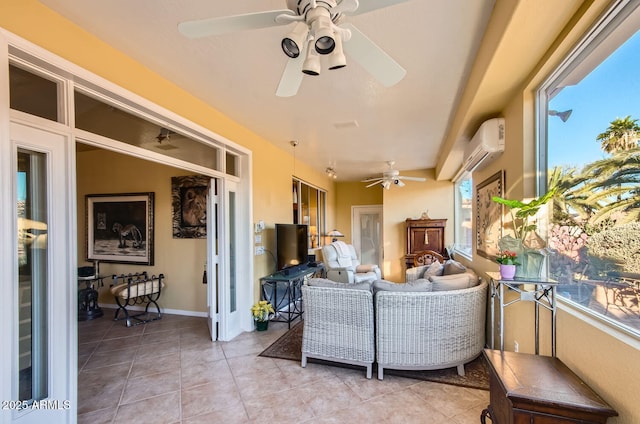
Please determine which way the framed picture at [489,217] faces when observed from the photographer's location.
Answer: facing to the left of the viewer

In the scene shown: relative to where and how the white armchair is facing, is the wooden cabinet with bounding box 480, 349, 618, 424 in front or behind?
in front

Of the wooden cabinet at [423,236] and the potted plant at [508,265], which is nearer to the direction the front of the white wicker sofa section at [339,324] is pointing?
the wooden cabinet

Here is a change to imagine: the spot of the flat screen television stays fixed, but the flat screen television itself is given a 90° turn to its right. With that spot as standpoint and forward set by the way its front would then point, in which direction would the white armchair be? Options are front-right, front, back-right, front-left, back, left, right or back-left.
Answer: back

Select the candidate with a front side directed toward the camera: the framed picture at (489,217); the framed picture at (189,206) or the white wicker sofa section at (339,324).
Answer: the framed picture at (189,206)

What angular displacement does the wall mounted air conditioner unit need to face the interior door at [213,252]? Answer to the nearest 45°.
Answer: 0° — it already faces it

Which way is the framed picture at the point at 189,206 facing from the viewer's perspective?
toward the camera

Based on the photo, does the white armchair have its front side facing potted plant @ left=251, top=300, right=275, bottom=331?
no

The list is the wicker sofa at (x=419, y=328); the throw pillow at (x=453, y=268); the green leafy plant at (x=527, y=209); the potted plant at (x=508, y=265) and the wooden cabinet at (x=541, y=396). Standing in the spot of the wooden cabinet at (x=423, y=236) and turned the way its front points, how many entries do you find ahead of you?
5

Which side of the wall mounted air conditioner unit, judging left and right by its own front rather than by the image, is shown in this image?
left

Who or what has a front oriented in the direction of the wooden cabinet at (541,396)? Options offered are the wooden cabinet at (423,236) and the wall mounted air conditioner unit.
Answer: the wooden cabinet at (423,236)

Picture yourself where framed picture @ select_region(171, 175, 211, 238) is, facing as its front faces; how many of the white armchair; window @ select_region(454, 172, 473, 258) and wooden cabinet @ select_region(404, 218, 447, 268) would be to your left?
3

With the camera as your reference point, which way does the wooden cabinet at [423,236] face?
facing the viewer

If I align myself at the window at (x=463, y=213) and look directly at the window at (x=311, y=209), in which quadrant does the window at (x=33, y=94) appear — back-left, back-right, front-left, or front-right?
front-left

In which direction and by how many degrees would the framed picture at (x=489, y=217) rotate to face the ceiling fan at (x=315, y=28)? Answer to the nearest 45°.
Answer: approximately 90° to its left

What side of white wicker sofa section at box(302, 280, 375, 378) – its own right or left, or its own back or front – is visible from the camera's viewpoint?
back

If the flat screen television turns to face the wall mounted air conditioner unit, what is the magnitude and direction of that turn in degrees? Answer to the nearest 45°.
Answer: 0° — it already faces it

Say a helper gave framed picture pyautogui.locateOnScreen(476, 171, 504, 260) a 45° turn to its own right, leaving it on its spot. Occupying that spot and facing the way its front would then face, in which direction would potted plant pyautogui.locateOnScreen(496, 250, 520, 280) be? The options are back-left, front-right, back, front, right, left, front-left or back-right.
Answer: back-left

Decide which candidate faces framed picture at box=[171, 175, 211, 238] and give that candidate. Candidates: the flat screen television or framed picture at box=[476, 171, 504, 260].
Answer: framed picture at box=[476, 171, 504, 260]

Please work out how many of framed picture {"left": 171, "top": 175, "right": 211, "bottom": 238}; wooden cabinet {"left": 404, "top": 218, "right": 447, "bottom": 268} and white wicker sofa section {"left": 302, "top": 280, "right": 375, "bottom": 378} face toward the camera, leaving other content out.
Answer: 2

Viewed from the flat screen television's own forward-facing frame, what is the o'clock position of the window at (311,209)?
The window is roughly at 8 o'clock from the flat screen television.
